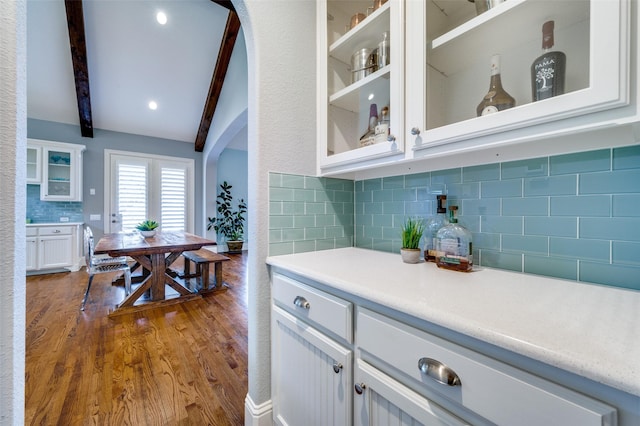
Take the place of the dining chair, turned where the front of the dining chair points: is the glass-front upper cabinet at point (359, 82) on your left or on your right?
on your right

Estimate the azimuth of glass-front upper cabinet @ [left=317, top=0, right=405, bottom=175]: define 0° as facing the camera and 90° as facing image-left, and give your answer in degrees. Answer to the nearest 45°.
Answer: approximately 45°

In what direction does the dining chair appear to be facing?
to the viewer's right

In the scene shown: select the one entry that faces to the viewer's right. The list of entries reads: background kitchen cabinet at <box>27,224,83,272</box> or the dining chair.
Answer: the dining chair

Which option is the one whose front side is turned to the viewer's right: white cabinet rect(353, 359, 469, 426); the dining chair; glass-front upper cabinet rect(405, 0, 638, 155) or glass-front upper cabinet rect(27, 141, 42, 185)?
the dining chair

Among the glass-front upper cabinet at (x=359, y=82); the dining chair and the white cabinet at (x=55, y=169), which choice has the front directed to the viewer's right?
the dining chair
